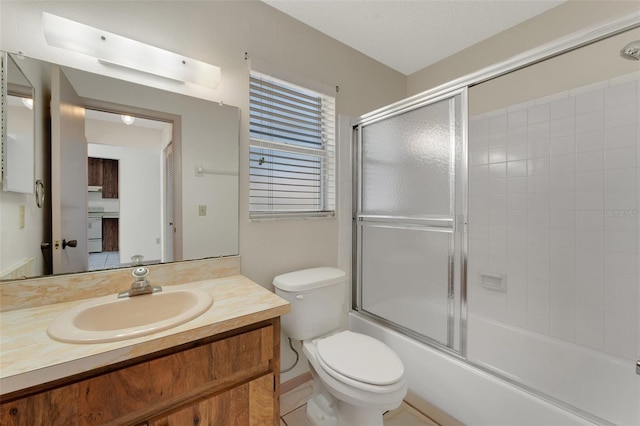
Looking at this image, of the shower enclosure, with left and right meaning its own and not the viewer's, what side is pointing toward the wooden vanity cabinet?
front

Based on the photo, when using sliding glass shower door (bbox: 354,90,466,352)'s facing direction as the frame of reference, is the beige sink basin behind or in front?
in front

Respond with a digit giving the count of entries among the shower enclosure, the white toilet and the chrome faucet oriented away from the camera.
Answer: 0

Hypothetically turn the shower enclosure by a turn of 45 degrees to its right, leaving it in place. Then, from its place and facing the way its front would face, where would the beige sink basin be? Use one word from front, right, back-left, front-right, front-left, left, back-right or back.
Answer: front-left

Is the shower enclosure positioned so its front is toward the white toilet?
yes

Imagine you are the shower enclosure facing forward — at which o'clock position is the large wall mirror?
The large wall mirror is roughly at 12 o'clock from the shower enclosure.

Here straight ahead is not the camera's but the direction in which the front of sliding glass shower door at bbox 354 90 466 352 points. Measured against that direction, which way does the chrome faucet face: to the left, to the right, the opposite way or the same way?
to the left

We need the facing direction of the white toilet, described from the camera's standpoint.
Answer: facing the viewer and to the right of the viewer

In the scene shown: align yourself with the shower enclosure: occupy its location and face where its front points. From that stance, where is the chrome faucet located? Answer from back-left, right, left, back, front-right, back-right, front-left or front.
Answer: front

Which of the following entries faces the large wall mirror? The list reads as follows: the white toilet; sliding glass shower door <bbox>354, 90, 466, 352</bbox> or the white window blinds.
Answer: the sliding glass shower door

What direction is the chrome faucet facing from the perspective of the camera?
toward the camera

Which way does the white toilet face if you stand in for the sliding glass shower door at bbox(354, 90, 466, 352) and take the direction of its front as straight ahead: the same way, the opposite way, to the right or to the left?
to the left
